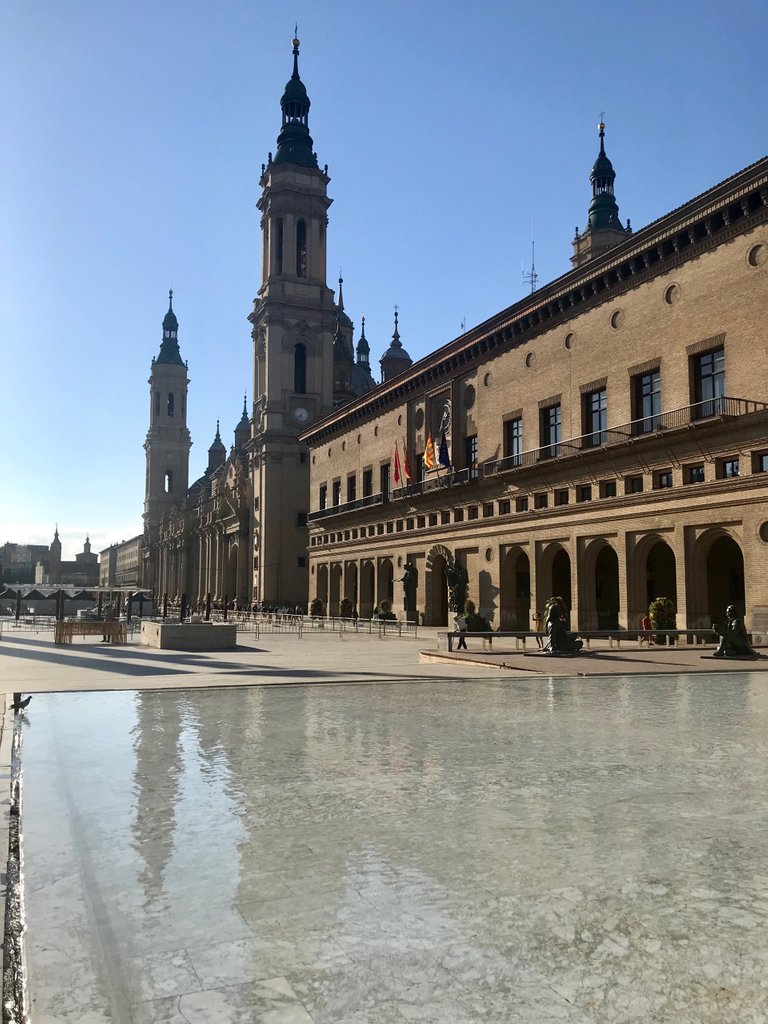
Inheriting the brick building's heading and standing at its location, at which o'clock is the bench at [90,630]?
The bench is roughly at 1 o'clock from the brick building.

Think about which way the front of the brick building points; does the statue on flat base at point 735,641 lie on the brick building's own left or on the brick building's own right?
on the brick building's own left

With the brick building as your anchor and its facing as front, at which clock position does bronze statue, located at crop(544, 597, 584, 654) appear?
The bronze statue is roughly at 11 o'clock from the brick building.
